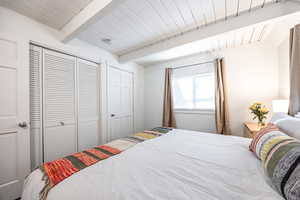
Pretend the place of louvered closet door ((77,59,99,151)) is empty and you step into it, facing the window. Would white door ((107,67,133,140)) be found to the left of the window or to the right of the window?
left

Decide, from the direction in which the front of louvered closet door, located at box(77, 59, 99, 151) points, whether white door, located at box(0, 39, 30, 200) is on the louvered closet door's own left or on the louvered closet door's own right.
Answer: on the louvered closet door's own right

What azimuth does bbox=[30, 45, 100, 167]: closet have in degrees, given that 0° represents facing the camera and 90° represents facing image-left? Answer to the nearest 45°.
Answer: approximately 315°

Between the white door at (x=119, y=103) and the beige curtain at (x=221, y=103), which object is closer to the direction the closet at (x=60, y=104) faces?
the beige curtain

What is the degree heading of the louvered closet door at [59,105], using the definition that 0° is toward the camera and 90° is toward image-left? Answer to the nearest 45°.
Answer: approximately 315°

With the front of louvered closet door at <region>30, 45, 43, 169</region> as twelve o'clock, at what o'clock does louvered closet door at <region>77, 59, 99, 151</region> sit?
louvered closet door at <region>77, 59, 99, 151</region> is roughly at 10 o'clock from louvered closet door at <region>30, 45, 43, 169</region>.
